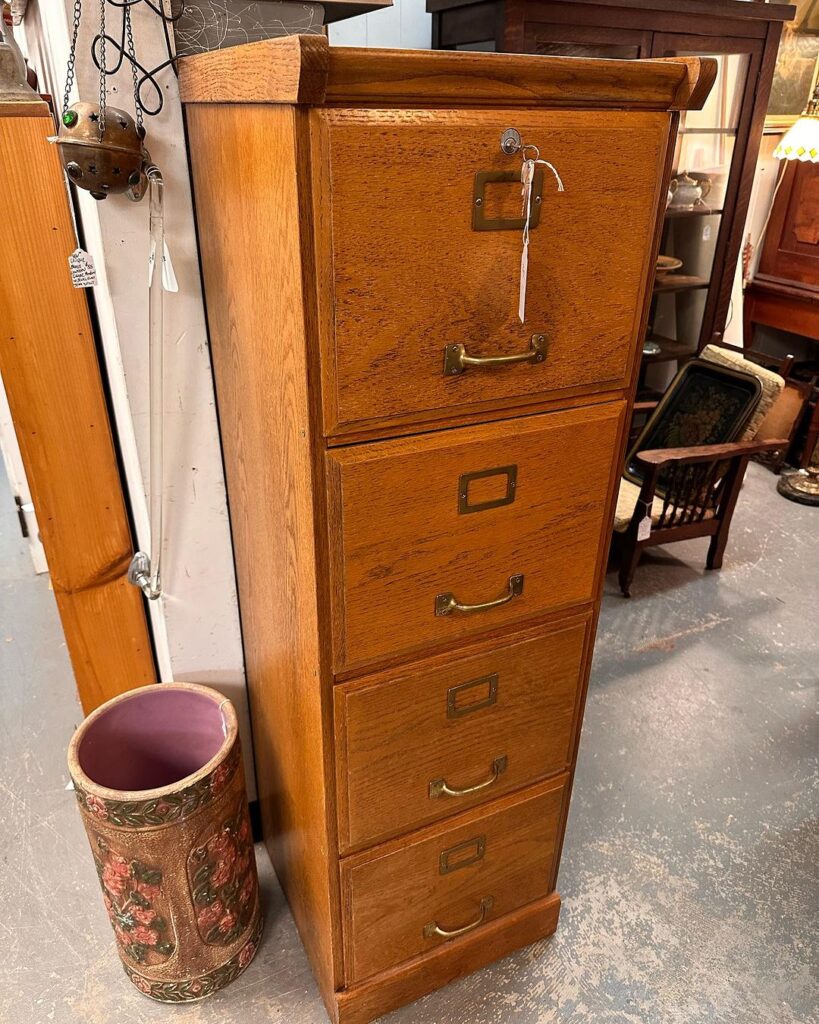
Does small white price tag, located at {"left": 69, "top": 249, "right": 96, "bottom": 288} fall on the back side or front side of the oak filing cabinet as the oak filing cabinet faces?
on the back side

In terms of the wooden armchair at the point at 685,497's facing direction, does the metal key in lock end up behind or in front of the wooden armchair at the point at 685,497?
in front

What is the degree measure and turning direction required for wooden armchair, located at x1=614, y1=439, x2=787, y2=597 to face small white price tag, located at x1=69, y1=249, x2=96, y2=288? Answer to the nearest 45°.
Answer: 0° — it already faces it

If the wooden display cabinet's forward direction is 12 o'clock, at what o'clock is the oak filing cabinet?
The oak filing cabinet is roughly at 2 o'clock from the wooden display cabinet.

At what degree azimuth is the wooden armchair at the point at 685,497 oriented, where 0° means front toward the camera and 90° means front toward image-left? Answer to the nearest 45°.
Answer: approximately 45°

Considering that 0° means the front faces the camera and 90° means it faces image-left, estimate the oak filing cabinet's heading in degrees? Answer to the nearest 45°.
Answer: approximately 315°

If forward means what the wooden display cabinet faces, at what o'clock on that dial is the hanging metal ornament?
The hanging metal ornament is roughly at 2 o'clock from the wooden display cabinet.

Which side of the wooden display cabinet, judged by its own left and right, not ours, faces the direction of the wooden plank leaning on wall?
right

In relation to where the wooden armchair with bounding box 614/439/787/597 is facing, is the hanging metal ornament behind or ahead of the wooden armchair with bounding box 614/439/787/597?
ahead
